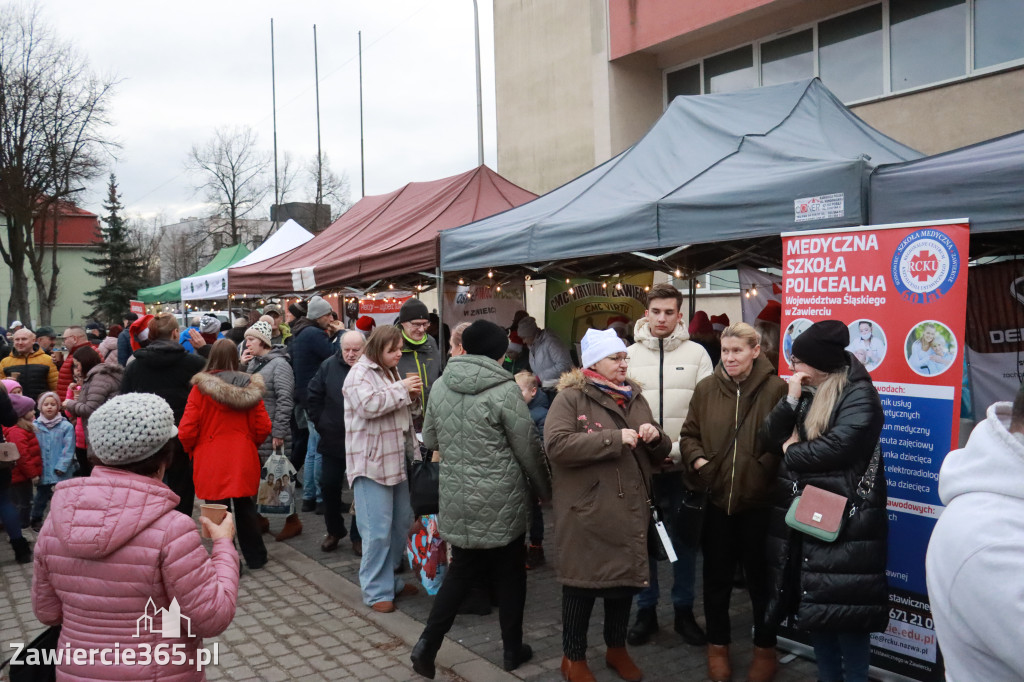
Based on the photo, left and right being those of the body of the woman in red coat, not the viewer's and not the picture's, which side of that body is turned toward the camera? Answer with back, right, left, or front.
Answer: back

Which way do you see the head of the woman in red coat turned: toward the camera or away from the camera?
away from the camera

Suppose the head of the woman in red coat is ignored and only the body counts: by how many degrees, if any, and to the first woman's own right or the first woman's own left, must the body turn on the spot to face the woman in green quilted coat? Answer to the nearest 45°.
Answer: approximately 135° to the first woman's own right

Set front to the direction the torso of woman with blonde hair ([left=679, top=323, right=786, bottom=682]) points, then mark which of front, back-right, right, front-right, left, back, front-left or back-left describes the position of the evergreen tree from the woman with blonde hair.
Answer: back-right

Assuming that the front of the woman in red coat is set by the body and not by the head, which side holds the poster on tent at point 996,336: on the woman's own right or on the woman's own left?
on the woman's own right

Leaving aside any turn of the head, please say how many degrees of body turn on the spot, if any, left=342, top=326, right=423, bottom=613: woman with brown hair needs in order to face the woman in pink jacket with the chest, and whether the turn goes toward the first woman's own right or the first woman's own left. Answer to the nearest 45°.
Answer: approximately 90° to the first woman's own right

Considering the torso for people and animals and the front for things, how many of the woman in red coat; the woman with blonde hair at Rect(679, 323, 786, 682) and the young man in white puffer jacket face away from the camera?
1

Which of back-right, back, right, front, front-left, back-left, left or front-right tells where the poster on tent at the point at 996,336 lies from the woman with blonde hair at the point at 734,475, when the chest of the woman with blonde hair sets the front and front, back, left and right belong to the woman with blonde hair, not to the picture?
back-left

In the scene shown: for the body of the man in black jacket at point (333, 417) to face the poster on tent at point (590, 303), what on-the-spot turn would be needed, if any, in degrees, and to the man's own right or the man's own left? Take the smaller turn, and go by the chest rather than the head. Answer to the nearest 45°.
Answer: approximately 90° to the man's own left

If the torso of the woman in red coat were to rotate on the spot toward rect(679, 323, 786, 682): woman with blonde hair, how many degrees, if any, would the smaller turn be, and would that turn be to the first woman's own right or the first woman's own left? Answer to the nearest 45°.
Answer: approximately 135° to the first woman's own right

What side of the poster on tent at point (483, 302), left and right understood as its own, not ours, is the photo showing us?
front

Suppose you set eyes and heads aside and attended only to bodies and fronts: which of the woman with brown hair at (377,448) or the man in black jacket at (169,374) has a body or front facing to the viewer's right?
the woman with brown hair
